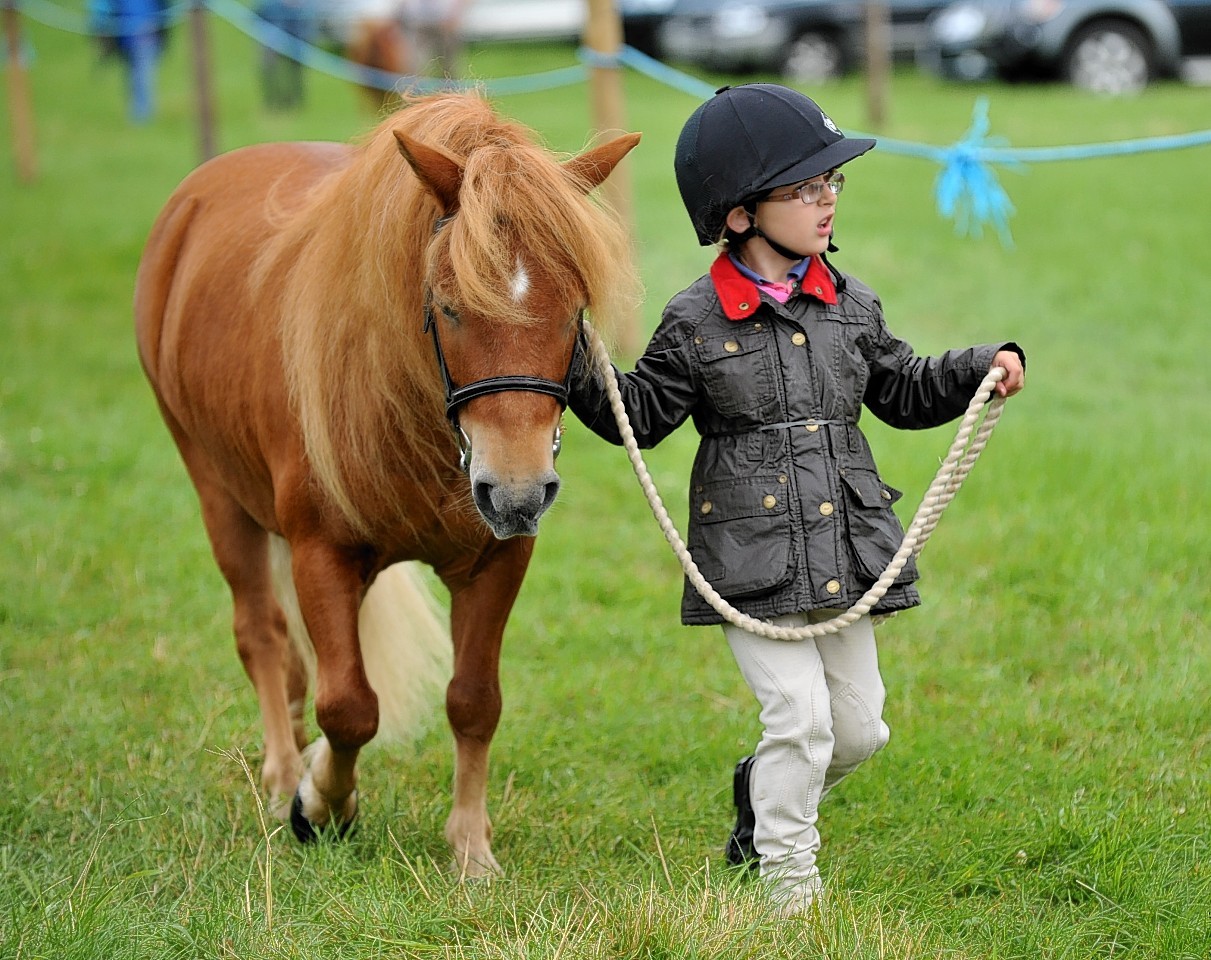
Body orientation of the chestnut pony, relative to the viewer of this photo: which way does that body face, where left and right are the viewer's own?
facing the viewer and to the right of the viewer

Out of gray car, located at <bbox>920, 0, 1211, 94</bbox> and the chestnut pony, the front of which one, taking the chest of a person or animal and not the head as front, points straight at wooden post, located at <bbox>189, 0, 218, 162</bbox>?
the gray car

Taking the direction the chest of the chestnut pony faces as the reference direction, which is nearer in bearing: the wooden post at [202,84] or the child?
the child

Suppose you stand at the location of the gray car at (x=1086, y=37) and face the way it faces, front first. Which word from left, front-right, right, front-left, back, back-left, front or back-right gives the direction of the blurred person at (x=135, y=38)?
front-right

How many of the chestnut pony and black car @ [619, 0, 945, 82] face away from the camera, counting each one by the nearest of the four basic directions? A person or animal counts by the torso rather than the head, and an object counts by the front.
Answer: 0

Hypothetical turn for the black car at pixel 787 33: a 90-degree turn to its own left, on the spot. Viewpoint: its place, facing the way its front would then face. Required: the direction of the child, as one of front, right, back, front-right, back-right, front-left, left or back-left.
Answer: front-right

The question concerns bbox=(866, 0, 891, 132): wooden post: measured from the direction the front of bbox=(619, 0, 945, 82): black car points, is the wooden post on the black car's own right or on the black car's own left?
on the black car's own left

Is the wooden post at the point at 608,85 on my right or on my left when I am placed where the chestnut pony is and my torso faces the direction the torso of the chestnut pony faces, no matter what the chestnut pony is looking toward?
on my left

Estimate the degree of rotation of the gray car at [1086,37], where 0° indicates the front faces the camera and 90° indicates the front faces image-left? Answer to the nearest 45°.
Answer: approximately 45°

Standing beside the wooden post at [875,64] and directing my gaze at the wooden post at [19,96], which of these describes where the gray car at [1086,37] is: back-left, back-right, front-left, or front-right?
back-right

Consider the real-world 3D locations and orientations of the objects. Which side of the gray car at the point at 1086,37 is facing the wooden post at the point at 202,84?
front

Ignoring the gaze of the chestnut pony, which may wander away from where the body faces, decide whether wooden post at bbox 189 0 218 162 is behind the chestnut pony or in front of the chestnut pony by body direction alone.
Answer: behind

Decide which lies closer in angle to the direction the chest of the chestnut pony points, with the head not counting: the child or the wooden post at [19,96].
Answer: the child

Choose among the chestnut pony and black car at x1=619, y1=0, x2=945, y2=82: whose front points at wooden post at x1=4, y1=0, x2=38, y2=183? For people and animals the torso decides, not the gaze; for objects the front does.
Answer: the black car

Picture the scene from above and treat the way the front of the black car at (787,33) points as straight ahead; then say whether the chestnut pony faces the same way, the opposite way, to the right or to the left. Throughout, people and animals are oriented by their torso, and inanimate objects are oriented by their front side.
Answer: to the left
